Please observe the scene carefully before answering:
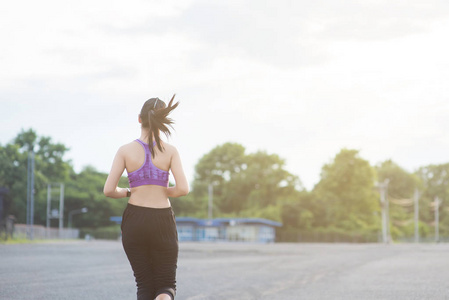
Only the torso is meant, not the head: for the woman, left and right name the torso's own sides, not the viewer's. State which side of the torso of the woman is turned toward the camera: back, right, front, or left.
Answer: back

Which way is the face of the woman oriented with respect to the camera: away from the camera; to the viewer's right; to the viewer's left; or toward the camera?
away from the camera
